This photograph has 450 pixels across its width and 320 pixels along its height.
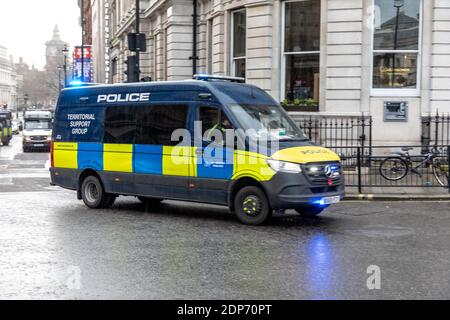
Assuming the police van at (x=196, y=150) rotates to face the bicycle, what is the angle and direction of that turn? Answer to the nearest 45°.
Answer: approximately 90° to its left

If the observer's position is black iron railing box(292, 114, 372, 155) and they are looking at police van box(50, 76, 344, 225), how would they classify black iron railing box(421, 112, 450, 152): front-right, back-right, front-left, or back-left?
back-left

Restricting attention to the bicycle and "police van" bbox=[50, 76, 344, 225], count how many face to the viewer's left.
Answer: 0

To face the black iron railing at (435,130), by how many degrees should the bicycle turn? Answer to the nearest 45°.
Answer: approximately 90° to its left

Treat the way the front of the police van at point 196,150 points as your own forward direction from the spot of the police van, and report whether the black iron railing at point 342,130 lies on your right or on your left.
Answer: on your left

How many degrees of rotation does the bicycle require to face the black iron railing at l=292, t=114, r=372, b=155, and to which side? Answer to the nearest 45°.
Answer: approximately 135° to its left

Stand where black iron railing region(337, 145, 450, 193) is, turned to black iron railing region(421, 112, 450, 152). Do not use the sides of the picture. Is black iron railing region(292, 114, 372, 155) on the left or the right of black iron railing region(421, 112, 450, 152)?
left

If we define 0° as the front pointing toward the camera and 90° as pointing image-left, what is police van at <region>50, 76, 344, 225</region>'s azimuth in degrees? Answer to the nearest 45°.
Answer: approximately 315°

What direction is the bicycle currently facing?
to the viewer's right
